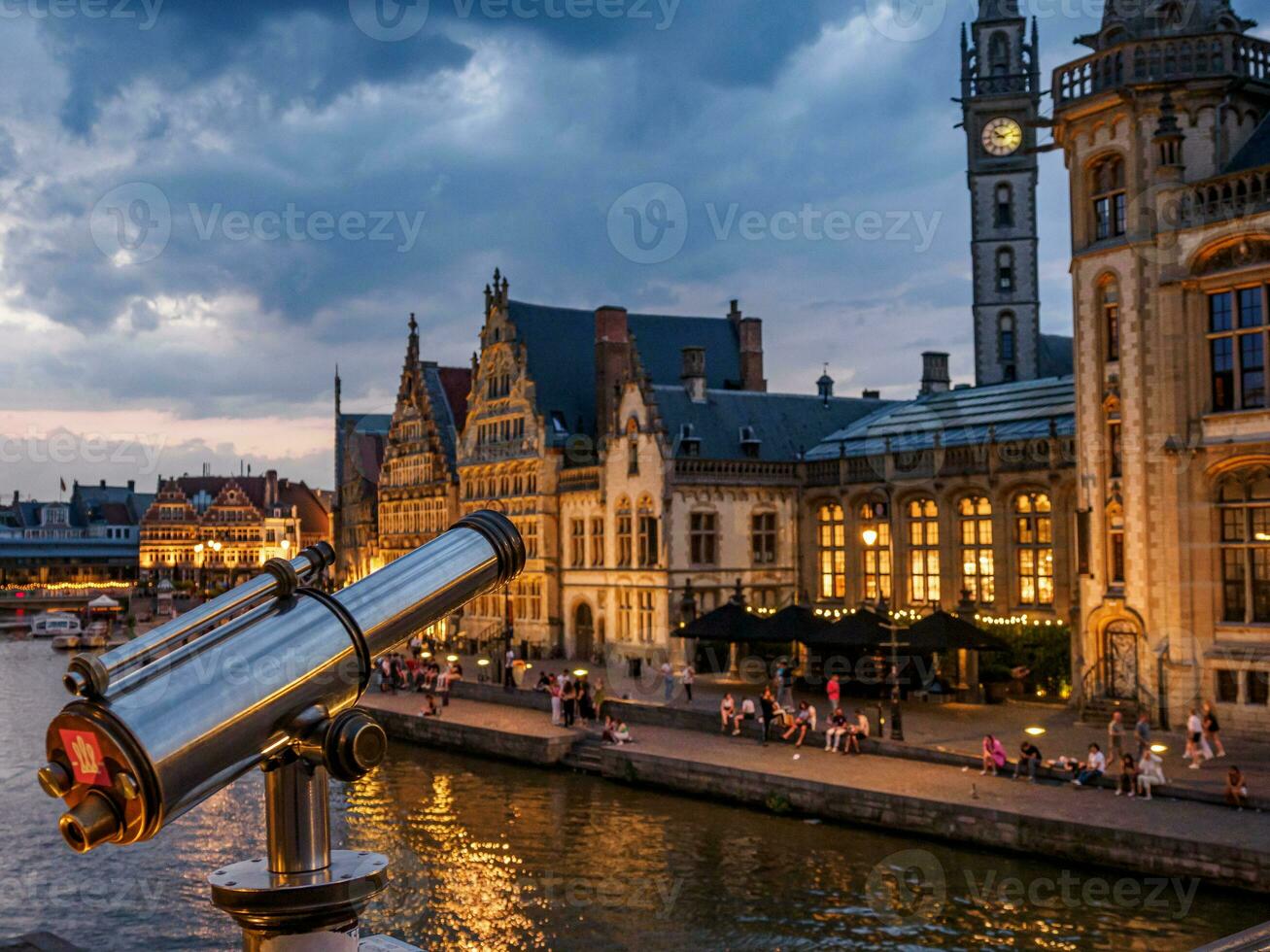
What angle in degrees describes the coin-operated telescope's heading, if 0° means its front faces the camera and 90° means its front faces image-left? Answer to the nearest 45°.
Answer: approximately 225°

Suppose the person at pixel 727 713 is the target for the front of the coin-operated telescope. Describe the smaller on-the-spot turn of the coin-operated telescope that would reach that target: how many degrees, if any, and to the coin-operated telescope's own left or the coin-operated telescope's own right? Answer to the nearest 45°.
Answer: approximately 45° to the coin-operated telescope's own left

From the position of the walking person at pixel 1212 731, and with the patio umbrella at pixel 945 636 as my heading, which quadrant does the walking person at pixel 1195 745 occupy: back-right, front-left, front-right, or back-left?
back-left

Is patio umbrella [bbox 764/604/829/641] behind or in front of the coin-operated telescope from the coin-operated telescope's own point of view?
in front

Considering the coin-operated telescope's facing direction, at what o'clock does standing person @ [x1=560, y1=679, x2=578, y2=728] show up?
The standing person is roughly at 11 o'clock from the coin-operated telescope.
